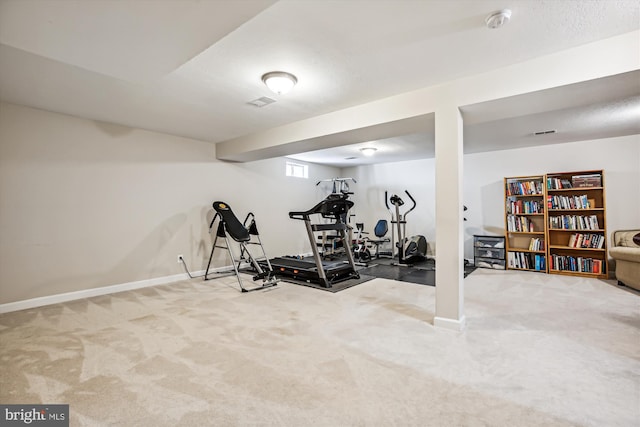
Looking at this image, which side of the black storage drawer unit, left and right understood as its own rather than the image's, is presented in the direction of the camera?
front

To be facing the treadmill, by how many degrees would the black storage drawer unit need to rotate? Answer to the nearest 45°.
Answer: approximately 45° to its right

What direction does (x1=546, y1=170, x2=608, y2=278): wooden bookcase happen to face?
toward the camera

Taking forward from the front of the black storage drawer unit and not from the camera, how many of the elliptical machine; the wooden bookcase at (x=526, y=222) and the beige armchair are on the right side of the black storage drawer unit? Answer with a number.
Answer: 1

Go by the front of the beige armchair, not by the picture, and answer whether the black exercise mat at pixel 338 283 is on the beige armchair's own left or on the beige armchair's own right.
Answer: on the beige armchair's own right
